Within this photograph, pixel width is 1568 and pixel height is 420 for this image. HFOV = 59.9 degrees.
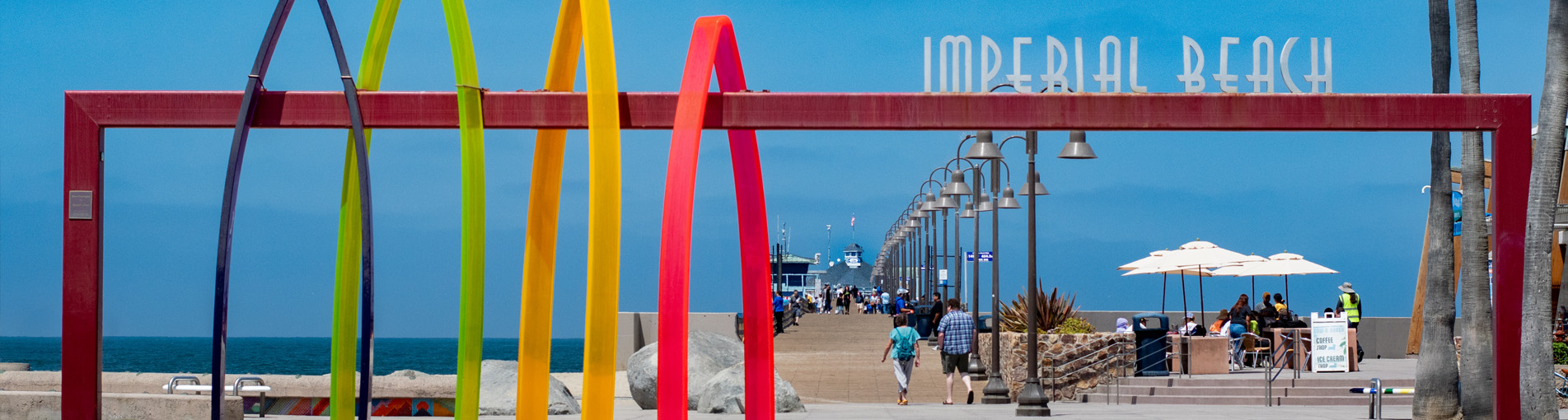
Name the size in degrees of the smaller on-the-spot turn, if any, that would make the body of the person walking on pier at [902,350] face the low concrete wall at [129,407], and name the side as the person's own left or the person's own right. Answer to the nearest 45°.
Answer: approximately 135° to the person's own left

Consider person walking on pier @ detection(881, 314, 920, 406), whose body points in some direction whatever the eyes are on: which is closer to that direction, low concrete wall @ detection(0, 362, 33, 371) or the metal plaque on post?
the low concrete wall

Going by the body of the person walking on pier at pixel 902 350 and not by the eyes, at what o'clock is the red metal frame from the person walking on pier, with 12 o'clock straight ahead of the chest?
The red metal frame is roughly at 6 o'clock from the person walking on pier.

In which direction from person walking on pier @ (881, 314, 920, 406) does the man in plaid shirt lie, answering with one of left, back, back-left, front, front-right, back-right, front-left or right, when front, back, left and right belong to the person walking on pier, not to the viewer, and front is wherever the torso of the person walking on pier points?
front-right

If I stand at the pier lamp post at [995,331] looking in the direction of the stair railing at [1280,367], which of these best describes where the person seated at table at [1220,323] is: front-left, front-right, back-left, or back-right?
front-left

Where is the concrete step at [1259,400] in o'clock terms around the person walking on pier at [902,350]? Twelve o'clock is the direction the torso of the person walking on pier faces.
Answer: The concrete step is roughly at 3 o'clock from the person walking on pier.

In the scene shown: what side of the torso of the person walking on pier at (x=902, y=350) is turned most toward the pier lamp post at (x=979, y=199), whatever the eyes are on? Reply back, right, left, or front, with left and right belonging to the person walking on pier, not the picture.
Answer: front

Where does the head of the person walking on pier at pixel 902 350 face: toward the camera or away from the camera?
away from the camera

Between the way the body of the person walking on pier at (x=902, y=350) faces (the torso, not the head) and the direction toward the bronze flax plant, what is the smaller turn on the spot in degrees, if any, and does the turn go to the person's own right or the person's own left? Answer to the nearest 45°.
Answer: approximately 45° to the person's own right

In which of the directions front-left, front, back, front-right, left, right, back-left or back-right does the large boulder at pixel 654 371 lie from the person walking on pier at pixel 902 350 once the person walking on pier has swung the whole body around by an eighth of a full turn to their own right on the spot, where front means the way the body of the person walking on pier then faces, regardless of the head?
back-left

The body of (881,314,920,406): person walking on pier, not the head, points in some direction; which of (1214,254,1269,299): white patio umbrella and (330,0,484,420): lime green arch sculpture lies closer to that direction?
the white patio umbrella

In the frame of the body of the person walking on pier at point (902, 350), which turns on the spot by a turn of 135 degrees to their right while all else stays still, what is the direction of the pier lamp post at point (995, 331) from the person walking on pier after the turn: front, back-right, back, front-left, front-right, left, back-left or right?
left

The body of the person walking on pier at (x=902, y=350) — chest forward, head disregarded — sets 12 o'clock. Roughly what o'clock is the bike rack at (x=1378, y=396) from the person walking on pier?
The bike rack is roughly at 4 o'clock from the person walking on pier.

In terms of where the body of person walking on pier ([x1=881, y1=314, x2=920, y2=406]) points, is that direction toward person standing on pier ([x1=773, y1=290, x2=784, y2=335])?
yes

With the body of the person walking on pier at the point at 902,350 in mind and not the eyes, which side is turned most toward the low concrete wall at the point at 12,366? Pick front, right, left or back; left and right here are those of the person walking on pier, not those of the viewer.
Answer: left

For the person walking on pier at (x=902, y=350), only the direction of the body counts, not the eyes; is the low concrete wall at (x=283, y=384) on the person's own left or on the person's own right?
on the person's own left

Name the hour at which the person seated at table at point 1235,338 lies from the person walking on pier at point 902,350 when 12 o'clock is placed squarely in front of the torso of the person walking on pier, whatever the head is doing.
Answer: The person seated at table is roughly at 2 o'clock from the person walking on pier.

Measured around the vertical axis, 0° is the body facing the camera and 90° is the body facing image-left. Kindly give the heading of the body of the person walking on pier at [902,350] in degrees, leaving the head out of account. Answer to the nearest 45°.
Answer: approximately 180°

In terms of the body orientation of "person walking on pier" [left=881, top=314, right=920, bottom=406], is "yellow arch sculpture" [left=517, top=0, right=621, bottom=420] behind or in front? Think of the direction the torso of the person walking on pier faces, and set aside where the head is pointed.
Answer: behind
